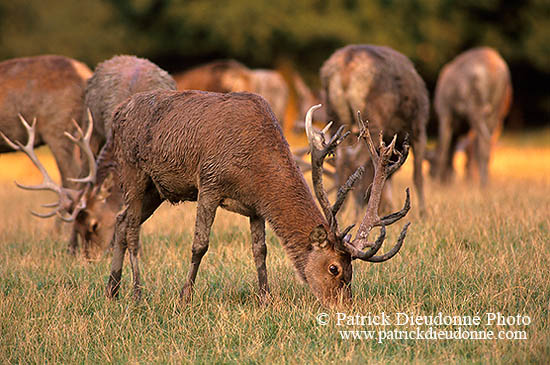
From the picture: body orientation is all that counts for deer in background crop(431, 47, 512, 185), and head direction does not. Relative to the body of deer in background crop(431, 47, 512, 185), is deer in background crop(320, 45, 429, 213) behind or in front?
behind

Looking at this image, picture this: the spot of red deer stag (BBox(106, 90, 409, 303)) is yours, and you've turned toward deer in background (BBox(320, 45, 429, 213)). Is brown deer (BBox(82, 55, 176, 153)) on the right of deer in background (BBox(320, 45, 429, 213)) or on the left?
left

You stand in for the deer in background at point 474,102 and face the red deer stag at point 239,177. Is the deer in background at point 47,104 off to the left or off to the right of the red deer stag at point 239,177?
right

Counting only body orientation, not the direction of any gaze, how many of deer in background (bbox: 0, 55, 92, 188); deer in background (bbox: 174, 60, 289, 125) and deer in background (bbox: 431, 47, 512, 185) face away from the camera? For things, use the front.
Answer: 1

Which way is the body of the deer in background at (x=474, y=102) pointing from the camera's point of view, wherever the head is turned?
away from the camera

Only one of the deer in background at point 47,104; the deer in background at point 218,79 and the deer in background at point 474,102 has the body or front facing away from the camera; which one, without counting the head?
the deer in background at point 474,102

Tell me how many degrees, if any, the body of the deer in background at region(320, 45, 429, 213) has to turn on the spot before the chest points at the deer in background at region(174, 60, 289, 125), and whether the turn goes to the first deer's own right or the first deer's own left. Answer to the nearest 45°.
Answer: approximately 90° to the first deer's own left
